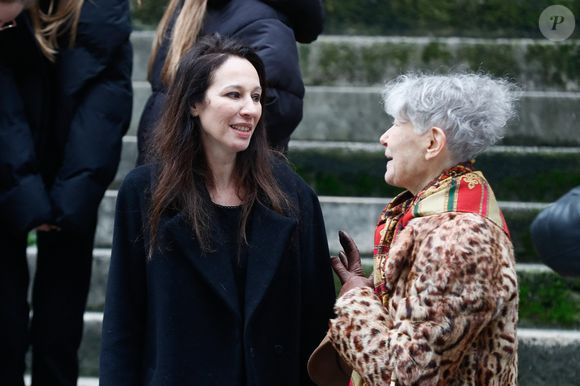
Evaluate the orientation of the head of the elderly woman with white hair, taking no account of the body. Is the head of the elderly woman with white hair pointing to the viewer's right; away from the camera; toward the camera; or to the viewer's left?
to the viewer's left

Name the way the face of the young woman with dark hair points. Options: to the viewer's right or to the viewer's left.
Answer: to the viewer's right

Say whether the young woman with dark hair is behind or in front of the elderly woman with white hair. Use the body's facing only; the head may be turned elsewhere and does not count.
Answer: in front

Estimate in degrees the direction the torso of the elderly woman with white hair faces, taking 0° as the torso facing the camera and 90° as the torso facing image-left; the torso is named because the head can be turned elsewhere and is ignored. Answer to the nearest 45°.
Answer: approximately 90°
